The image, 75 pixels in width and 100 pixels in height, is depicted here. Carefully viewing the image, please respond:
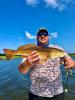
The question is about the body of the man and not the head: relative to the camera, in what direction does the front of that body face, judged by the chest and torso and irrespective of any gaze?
toward the camera
